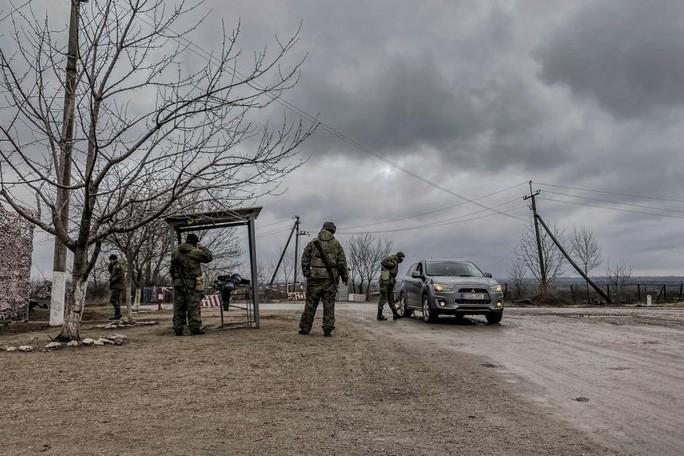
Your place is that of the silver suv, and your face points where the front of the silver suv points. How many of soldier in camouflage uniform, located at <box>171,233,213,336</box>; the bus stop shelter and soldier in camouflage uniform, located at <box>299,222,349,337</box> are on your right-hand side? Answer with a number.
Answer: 3

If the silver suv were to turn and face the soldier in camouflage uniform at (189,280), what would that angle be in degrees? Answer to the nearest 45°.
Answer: approximately 90° to its right

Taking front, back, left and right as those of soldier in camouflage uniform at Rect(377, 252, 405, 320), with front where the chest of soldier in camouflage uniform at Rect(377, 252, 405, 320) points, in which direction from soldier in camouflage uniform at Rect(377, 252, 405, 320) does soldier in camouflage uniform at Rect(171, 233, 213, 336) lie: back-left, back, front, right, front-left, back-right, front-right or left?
back-right

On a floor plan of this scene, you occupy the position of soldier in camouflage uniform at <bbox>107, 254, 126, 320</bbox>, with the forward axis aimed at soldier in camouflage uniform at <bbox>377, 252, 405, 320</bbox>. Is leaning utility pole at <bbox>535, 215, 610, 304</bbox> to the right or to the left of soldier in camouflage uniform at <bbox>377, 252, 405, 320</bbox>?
left

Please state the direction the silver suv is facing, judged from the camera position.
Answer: facing the viewer and to the right of the viewer

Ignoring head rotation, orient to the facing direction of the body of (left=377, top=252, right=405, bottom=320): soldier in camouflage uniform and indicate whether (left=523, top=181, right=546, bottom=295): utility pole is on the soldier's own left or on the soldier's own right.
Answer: on the soldier's own left

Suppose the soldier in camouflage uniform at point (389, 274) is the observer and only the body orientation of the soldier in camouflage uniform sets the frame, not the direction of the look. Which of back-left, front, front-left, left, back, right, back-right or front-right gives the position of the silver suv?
front-right

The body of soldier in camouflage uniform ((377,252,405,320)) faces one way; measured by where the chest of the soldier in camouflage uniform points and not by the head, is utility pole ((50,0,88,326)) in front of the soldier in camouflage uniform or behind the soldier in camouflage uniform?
behind

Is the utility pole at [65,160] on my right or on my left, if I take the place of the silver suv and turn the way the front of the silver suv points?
on my right

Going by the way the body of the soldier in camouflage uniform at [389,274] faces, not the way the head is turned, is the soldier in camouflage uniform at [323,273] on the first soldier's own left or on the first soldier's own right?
on the first soldier's own right

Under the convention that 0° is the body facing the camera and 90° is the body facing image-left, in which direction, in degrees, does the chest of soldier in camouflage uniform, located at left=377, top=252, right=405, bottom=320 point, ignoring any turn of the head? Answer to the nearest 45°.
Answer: approximately 270°

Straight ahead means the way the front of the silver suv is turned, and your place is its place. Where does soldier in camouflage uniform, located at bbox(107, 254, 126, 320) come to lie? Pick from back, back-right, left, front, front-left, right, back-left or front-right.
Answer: back-right

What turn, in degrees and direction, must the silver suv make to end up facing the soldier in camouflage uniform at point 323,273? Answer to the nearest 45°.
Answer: approximately 90° to its right

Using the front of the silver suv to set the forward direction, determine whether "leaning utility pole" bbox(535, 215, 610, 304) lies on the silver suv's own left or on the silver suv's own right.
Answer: on the silver suv's own left

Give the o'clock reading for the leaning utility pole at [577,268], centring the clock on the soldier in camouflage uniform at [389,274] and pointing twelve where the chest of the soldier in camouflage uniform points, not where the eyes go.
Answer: The leaning utility pole is roughly at 10 o'clock from the soldier in camouflage uniform.

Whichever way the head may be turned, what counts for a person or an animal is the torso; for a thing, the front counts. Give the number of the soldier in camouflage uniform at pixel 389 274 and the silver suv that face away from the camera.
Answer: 0

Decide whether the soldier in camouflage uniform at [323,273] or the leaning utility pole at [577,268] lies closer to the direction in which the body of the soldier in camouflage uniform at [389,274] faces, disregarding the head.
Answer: the leaning utility pole
